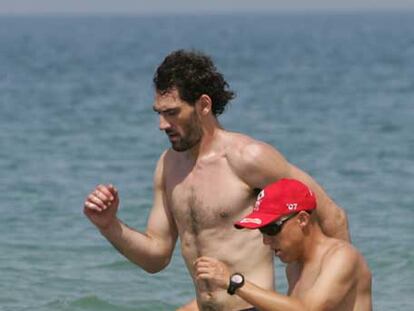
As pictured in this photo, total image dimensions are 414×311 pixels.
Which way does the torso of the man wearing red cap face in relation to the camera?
to the viewer's left

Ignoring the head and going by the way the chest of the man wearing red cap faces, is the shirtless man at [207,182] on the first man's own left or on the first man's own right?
on the first man's own right

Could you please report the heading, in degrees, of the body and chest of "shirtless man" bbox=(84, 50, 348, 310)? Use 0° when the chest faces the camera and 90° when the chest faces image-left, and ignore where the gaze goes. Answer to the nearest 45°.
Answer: approximately 45°

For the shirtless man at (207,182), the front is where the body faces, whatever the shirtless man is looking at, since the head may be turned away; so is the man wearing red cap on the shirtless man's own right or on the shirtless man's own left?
on the shirtless man's own left
